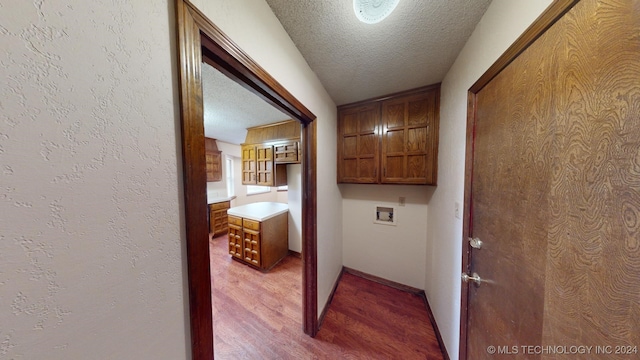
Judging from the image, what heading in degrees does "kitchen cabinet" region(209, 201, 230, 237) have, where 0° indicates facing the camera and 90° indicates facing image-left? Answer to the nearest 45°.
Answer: approximately 315°

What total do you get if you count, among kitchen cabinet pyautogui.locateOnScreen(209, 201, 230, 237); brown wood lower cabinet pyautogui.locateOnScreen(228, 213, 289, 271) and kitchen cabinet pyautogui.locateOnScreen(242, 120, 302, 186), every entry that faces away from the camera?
0

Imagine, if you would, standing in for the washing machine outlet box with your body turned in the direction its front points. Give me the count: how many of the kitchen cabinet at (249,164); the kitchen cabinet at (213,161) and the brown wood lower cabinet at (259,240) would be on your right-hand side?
3

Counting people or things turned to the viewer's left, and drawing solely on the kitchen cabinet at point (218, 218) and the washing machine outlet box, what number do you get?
0

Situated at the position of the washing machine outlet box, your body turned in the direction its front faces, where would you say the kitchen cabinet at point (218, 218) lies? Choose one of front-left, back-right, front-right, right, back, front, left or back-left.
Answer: right

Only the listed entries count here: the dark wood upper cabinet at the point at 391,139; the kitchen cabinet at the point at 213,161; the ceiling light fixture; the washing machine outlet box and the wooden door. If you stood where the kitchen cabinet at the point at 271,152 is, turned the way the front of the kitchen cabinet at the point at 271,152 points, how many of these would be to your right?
1

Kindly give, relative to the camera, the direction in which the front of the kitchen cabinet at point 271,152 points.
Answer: facing the viewer and to the left of the viewer

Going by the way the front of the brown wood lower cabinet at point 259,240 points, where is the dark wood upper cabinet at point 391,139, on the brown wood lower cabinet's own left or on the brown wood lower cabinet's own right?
on the brown wood lower cabinet's own left

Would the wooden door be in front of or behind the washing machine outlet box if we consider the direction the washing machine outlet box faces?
in front

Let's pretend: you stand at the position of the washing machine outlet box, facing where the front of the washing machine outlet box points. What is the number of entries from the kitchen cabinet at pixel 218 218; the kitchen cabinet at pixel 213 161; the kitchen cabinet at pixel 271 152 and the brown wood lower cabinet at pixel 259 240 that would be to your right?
4

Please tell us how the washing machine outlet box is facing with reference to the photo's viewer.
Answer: facing the viewer

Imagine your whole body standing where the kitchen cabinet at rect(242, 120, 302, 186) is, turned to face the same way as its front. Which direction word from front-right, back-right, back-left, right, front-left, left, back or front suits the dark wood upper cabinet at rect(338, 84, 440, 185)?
left

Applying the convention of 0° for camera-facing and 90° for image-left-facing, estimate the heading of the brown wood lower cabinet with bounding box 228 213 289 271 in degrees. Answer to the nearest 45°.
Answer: approximately 45°
